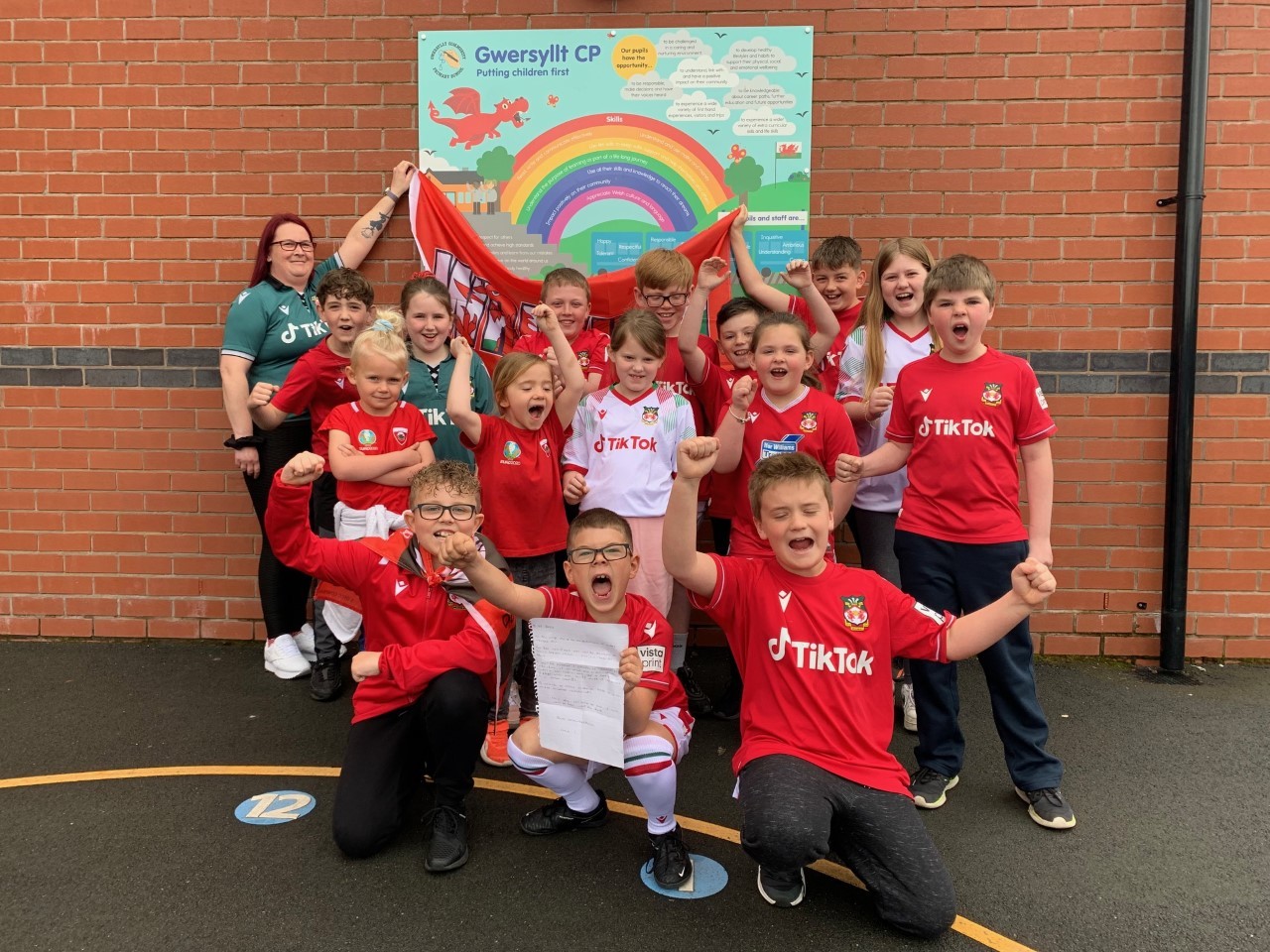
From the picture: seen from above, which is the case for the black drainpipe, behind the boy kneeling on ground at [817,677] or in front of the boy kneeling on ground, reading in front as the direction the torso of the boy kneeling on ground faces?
behind

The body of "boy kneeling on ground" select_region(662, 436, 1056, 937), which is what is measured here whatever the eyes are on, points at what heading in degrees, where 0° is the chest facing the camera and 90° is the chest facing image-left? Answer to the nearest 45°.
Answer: approximately 0°

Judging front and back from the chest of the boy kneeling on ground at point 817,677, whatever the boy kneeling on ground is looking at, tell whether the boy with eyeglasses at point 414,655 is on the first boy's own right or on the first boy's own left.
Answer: on the first boy's own right

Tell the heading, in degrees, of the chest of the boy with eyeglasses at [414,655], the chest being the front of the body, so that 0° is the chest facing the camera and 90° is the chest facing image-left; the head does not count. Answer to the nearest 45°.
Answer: approximately 0°

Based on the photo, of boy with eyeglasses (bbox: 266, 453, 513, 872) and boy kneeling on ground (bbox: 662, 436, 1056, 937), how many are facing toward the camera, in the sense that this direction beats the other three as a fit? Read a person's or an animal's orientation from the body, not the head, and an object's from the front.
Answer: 2

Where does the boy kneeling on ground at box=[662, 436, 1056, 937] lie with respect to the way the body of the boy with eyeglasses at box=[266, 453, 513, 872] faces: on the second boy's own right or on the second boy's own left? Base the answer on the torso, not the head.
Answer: on the second boy's own left

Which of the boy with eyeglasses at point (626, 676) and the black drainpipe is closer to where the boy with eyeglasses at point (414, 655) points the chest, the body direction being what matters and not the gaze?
the boy with eyeglasses

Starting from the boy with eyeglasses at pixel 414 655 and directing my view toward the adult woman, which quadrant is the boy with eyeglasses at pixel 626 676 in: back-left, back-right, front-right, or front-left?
back-right

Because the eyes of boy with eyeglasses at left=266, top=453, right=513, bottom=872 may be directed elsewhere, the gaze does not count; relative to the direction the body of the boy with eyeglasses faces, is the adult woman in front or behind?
behind

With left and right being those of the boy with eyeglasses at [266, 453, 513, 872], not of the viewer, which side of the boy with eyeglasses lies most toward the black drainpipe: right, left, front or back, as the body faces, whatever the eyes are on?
left

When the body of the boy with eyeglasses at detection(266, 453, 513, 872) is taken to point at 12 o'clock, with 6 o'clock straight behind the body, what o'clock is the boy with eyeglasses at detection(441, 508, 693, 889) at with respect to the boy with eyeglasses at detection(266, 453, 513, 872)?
the boy with eyeglasses at detection(441, 508, 693, 889) is roughly at 10 o'clock from the boy with eyeglasses at detection(266, 453, 513, 872).
